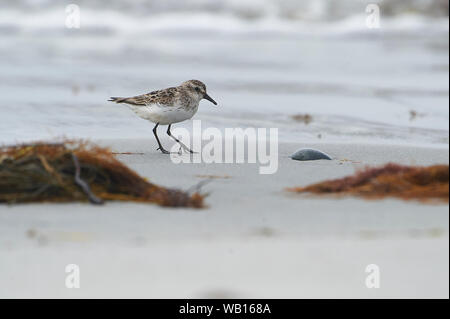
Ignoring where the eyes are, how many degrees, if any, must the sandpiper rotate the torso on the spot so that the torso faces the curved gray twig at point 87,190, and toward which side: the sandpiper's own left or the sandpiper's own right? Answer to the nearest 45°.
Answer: approximately 90° to the sandpiper's own right

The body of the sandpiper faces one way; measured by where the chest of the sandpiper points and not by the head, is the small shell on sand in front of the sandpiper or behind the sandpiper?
in front

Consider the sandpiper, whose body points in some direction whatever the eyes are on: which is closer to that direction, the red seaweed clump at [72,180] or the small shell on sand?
the small shell on sand

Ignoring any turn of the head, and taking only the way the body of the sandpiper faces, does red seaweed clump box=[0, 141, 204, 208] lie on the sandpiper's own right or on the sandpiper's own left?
on the sandpiper's own right

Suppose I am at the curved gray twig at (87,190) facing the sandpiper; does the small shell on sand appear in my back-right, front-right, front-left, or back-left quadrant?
front-right

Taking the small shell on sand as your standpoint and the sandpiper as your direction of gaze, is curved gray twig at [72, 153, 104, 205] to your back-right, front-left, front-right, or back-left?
front-left

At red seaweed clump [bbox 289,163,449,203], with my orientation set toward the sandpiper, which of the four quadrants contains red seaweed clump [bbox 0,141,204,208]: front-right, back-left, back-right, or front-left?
front-left

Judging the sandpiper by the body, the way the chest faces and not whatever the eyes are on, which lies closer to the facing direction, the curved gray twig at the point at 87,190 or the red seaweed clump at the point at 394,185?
the red seaweed clump

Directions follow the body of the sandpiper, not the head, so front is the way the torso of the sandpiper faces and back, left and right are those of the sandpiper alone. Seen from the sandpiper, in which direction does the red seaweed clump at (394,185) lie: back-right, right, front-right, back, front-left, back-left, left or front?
front-right

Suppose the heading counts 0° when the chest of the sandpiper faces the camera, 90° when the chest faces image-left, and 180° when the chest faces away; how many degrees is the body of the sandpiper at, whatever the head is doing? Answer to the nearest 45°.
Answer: approximately 270°

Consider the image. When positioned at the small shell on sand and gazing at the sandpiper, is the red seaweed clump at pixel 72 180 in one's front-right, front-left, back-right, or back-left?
front-left
